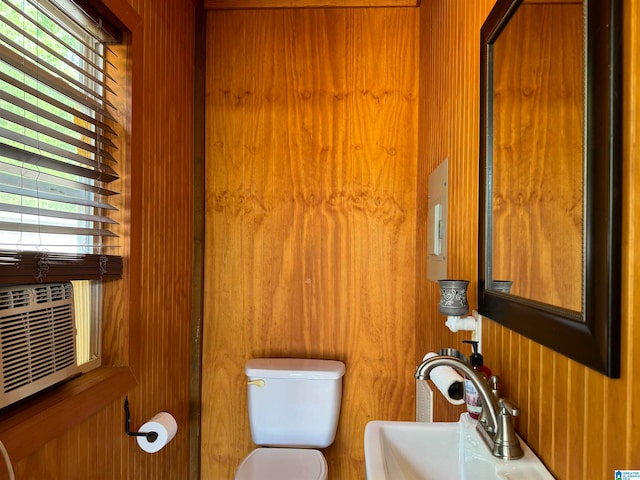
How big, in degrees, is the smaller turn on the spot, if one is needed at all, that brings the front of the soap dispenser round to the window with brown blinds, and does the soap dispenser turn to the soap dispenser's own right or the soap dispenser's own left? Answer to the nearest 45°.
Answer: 0° — it already faces it

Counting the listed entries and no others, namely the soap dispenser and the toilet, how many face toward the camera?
1

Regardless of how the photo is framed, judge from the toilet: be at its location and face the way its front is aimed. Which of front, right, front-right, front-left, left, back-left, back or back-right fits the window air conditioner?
front-right

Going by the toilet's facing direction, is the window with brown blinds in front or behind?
in front

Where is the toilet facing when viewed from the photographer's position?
facing the viewer

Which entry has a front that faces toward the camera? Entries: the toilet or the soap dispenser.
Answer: the toilet

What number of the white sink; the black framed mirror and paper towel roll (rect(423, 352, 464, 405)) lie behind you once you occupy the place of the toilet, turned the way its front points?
0

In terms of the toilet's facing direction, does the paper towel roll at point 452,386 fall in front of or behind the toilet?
in front

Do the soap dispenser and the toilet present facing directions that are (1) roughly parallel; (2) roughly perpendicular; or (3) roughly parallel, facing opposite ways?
roughly perpendicular

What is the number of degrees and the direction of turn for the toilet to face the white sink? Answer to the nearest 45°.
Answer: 0° — it already faces it

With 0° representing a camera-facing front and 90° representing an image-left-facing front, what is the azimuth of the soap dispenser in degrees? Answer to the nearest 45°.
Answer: approximately 90°
